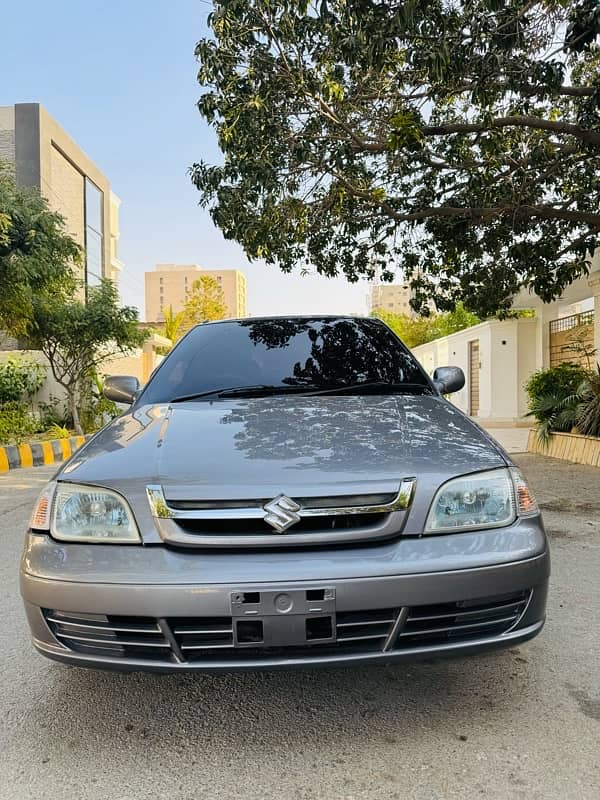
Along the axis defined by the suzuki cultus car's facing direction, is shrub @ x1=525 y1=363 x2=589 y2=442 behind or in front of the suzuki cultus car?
behind

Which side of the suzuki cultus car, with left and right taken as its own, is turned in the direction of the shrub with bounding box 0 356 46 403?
back

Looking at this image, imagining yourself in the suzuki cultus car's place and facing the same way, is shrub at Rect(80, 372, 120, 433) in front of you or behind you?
behind

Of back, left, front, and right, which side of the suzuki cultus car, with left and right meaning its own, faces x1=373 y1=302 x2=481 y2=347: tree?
back

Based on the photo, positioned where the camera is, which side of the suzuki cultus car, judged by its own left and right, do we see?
front

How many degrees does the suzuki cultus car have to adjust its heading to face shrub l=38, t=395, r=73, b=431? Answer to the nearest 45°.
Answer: approximately 180°

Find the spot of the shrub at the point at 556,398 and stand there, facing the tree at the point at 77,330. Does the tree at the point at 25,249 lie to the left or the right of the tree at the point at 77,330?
left
